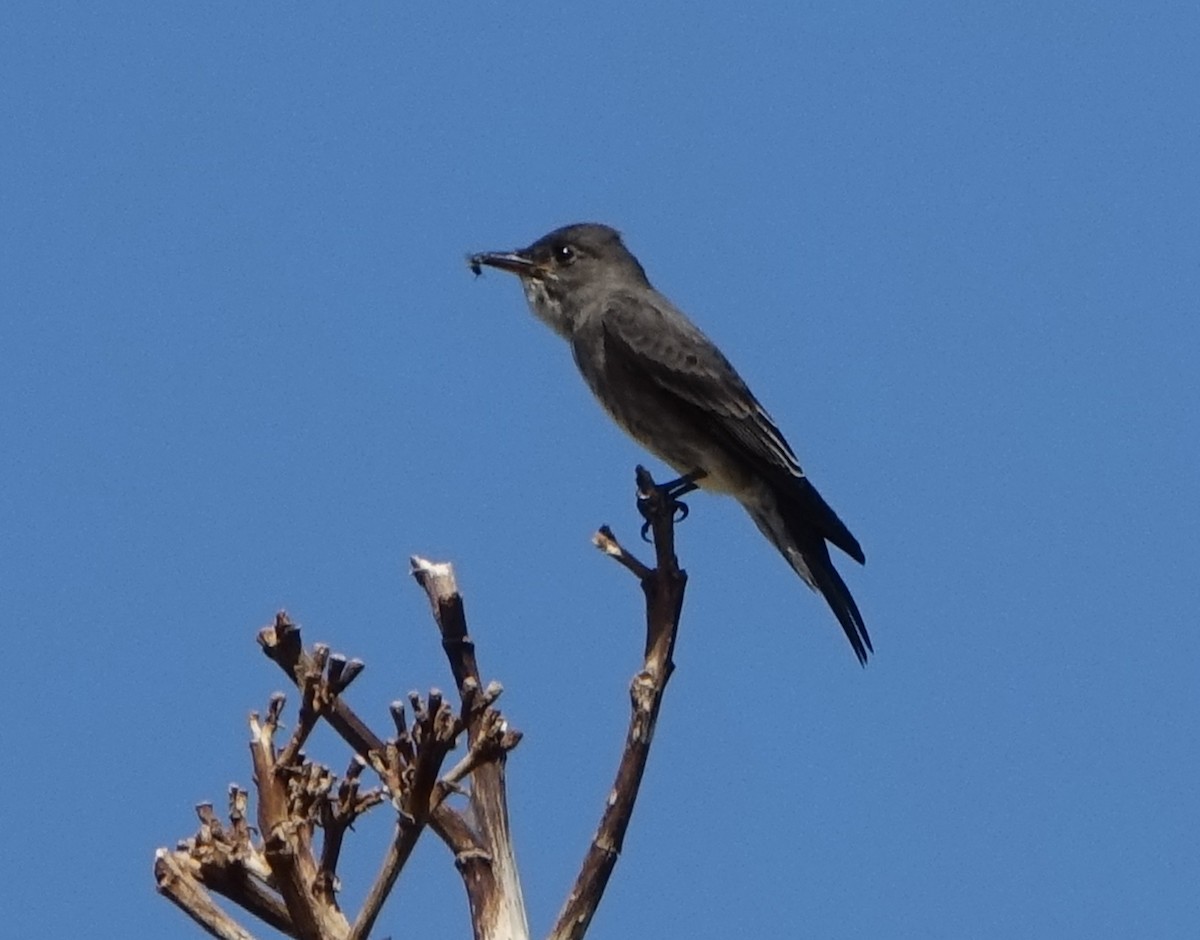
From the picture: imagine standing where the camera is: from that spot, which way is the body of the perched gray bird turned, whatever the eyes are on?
to the viewer's left
